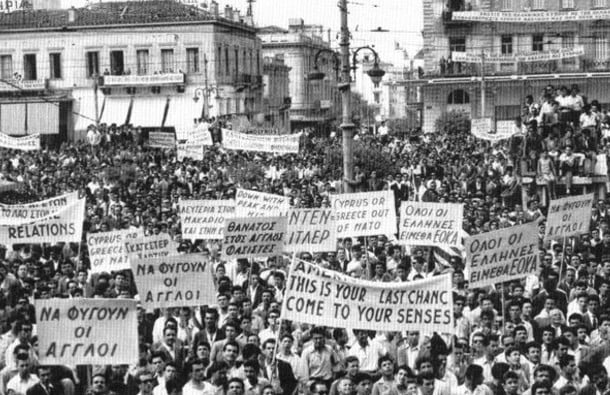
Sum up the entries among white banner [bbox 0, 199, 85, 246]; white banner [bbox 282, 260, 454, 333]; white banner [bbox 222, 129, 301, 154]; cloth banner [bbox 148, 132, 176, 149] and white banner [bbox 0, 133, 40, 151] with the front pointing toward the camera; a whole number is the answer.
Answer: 5

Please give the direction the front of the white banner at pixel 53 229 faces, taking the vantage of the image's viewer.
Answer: facing the viewer

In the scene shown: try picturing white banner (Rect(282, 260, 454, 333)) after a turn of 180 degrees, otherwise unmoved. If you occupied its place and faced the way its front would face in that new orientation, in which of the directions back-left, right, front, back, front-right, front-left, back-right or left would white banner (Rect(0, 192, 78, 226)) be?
front-left

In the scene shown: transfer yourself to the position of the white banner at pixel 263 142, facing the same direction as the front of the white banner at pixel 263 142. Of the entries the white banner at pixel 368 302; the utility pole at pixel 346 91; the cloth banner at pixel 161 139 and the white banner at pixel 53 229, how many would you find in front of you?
3

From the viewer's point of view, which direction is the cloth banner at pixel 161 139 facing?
toward the camera

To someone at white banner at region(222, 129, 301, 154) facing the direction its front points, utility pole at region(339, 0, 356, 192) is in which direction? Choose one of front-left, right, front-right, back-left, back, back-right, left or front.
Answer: front

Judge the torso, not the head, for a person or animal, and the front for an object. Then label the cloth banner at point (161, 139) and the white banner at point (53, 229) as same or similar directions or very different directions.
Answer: same or similar directions

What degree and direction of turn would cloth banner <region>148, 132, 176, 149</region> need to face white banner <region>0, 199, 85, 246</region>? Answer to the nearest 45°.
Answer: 0° — it already faces it

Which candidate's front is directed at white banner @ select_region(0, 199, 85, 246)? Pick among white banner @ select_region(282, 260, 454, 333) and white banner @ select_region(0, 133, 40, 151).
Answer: white banner @ select_region(0, 133, 40, 151)

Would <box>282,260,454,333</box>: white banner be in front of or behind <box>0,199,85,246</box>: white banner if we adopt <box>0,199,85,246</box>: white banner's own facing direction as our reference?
in front

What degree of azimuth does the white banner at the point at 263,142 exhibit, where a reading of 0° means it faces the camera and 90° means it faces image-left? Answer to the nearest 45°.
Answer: approximately 0°

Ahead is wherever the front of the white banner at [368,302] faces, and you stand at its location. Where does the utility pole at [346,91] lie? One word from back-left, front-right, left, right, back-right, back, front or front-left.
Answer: back

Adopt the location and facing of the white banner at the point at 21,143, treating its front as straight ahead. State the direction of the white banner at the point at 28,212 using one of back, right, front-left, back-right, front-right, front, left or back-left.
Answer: front

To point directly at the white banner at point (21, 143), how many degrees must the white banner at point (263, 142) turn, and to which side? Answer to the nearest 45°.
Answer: approximately 135° to its right

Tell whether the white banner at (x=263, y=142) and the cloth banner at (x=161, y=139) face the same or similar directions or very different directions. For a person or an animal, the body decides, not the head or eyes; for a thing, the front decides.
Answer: same or similar directions

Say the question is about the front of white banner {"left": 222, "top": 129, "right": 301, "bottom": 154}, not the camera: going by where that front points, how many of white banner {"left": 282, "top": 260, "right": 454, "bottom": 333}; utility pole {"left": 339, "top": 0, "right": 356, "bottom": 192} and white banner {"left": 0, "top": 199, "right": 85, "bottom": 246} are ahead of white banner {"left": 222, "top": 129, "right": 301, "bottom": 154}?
3
